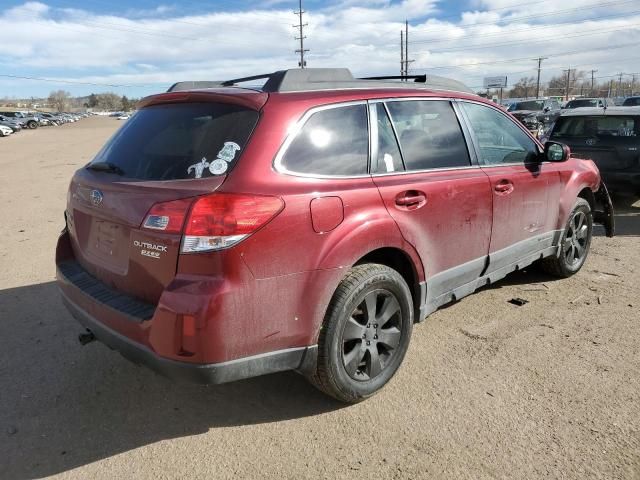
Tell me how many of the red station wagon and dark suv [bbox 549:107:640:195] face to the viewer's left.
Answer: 0

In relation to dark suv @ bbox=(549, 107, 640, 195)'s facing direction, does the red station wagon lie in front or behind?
behind

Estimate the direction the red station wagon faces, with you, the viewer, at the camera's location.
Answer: facing away from the viewer and to the right of the viewer

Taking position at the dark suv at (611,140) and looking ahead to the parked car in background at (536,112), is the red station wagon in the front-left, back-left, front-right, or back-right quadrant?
back-left

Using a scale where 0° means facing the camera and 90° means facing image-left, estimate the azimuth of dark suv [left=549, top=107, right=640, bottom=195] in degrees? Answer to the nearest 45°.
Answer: approximately 180°

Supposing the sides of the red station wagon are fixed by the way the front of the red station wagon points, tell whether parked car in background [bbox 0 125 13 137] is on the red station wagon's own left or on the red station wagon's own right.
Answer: on the red station wagon's own left

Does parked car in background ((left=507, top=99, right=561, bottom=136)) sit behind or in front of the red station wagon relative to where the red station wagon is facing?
in front

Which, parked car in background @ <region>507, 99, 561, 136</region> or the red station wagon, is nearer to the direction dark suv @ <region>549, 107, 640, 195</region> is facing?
the parked car in background

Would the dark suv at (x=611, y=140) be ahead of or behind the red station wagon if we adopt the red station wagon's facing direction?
ahead
